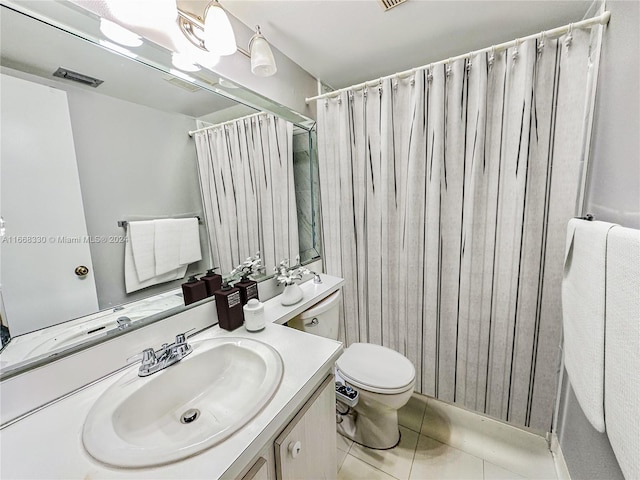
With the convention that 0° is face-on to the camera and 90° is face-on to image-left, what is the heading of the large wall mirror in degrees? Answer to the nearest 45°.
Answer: approximately 315°

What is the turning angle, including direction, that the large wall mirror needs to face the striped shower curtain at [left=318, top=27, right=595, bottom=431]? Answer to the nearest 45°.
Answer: approximately 45° to its left

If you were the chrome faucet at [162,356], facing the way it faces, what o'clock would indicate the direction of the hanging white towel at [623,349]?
The hanging white towel is roughly at 12 o'clock from the chrome faucet.

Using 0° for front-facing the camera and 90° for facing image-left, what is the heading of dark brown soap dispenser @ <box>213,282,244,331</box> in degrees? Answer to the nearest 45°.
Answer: approximately 315°

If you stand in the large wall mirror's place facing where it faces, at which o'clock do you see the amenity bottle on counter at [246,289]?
The amenity bottle on counter is roughly at 10 o'clock from the large wall mirror.
